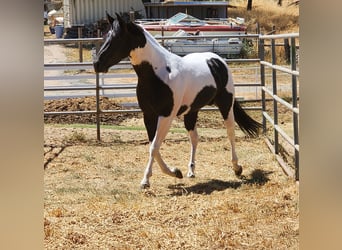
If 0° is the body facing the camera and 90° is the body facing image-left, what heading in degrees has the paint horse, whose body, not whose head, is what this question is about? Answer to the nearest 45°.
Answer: approximately 45°

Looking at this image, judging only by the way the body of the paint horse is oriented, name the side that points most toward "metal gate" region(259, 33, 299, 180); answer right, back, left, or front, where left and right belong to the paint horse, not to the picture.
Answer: back

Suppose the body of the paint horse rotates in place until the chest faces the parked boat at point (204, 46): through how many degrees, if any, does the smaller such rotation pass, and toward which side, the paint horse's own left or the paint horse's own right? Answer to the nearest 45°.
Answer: approximately 135° to the paint horse's own right
